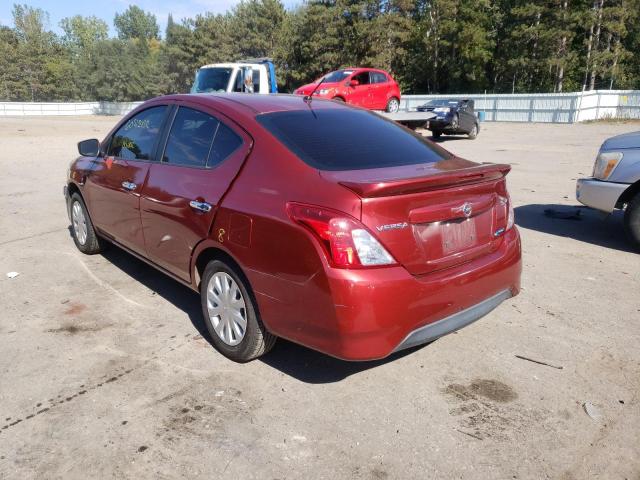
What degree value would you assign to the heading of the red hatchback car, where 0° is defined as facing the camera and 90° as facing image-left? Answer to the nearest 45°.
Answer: approximately 45°

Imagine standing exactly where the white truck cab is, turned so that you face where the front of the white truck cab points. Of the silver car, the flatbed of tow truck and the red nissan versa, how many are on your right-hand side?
0

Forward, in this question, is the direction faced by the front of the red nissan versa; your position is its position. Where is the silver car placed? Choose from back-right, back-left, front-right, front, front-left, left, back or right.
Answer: right

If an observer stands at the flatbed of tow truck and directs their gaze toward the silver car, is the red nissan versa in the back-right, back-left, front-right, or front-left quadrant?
front-right

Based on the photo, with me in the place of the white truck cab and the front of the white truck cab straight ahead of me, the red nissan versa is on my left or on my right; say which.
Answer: on my left

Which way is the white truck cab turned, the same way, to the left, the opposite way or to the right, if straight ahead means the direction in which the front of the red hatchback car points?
the same way

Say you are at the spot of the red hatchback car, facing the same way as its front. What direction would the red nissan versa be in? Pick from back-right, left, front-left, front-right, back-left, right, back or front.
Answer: front-left

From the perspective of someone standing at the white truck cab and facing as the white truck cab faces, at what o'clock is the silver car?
The silver car is roughly at 10 o'clock from the white truck cab.

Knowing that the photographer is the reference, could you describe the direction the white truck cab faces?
facing the viewer and to the left of the viewer

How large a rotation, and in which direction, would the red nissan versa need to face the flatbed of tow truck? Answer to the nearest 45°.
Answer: approximately 45° to its right

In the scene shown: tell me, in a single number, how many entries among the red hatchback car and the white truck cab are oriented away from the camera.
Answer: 0

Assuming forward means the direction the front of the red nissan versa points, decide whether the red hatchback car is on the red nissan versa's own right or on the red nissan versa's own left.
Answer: on the red nissan versa's own right

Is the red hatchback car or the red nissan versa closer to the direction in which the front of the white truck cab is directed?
the red nissan versa

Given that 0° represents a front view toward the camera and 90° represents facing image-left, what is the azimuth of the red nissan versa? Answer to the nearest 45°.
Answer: approximately 135°
